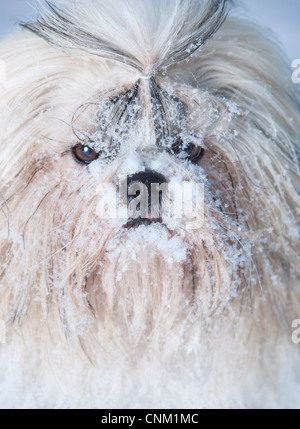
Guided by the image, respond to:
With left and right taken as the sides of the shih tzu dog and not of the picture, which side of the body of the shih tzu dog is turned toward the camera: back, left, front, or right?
front
